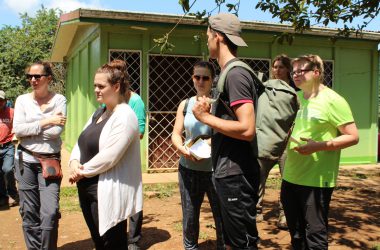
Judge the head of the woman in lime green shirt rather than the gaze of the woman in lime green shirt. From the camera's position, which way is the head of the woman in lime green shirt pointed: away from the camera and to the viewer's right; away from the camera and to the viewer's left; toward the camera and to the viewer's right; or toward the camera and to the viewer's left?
toward the camera and to the viewer's left

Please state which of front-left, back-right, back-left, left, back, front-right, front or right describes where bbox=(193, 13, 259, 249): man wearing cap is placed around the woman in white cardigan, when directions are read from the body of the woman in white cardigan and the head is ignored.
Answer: left

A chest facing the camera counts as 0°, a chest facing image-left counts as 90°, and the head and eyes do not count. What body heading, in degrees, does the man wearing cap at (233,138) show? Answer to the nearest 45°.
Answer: approximately 90°

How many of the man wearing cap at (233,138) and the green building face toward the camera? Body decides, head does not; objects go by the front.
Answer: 1

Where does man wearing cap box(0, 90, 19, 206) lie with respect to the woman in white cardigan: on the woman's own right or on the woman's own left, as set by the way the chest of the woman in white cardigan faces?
on the woman's own right

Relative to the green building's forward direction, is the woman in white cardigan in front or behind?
in front

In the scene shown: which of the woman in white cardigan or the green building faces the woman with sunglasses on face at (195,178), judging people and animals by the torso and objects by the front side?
the green building

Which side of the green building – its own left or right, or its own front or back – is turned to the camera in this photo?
front

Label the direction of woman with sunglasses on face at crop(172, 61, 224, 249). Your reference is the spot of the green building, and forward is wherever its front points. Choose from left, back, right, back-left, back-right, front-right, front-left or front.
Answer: front

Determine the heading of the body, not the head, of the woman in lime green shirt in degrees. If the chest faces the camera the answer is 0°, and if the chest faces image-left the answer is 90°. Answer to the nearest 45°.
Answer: approximately 45°
